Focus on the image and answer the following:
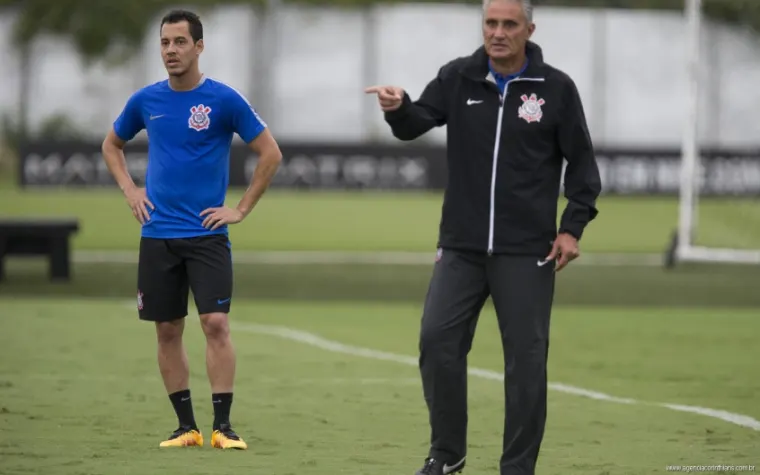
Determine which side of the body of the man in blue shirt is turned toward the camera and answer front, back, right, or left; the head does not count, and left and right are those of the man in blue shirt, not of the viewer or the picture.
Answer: front

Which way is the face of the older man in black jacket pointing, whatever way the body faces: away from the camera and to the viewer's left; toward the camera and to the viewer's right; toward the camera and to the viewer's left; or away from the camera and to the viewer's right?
toward the camera and to the viewer's left

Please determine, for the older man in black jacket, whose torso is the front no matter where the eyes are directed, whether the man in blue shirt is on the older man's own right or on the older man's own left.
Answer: on the older man's own right

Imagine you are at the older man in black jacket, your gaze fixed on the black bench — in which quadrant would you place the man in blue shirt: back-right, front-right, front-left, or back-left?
front-left

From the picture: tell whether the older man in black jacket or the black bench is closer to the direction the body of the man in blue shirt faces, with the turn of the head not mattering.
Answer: the older man in black jacket

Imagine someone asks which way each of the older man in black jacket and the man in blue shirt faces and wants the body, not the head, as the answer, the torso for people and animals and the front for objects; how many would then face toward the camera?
2

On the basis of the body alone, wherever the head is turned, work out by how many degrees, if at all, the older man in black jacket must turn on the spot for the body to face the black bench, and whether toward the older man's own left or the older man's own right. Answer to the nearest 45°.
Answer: approximately 135° to the older man's own right

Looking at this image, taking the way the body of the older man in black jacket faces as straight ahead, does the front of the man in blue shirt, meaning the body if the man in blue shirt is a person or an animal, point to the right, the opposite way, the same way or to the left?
the same way

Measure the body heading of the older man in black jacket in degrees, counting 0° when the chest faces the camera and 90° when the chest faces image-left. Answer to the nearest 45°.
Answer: approximately 0°

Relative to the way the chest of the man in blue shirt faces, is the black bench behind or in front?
behind
